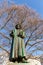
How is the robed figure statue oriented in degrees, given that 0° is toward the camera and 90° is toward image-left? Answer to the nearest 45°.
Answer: approximately 315°
